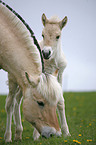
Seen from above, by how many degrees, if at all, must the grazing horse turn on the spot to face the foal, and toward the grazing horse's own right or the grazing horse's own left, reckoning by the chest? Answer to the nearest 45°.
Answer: approximately 45° to the grazing horse's own left

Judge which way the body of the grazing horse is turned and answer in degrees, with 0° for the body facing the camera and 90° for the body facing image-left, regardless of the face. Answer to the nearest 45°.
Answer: approximately 270°
